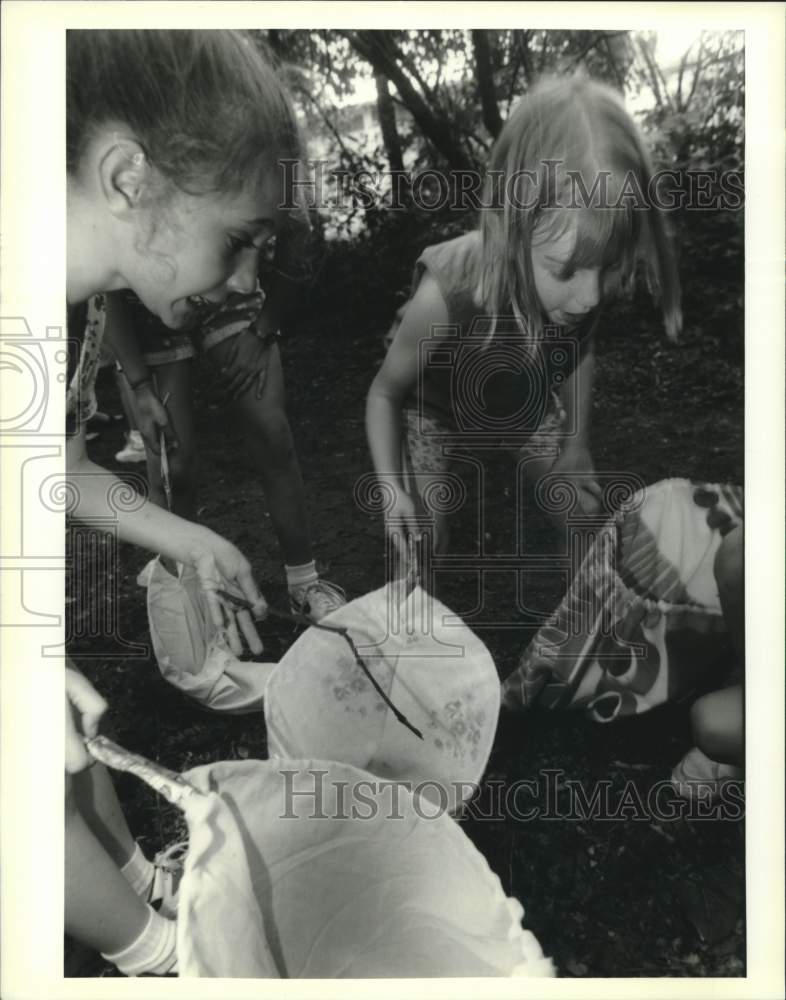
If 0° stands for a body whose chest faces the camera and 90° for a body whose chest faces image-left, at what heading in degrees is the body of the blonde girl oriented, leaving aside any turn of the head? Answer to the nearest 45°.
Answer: approximately 315°
